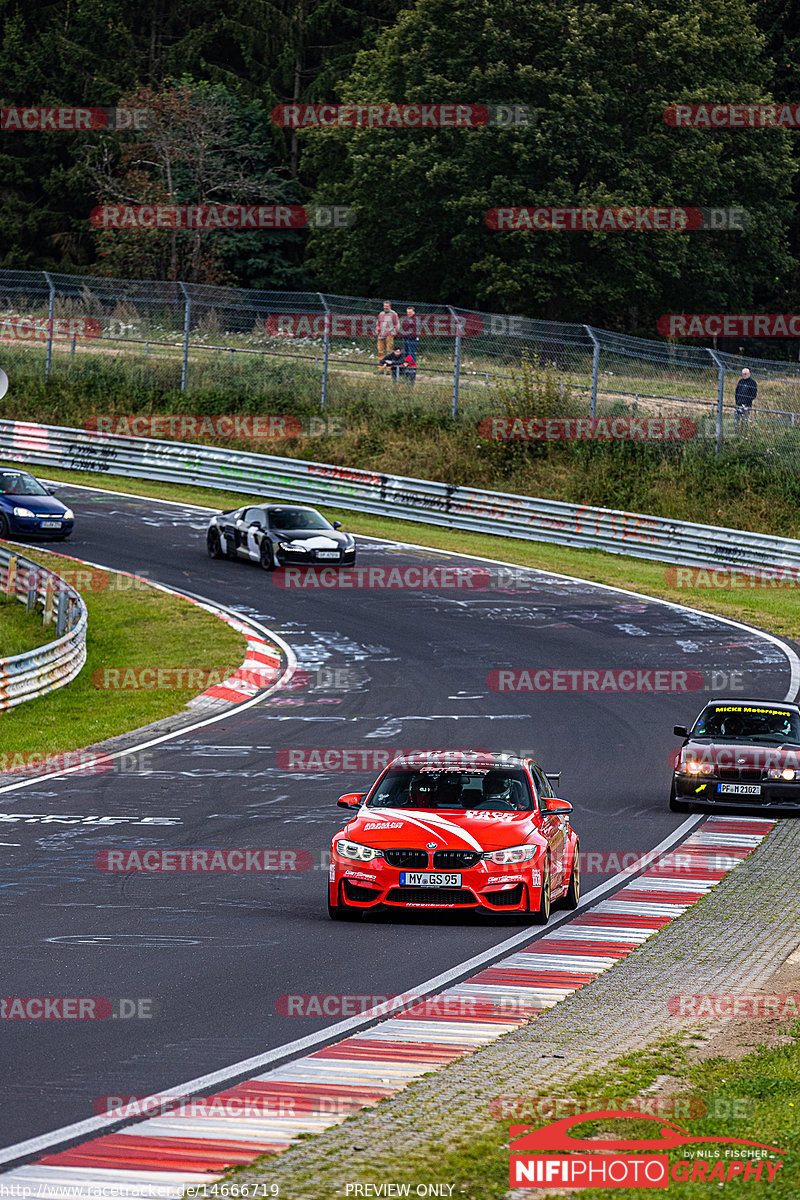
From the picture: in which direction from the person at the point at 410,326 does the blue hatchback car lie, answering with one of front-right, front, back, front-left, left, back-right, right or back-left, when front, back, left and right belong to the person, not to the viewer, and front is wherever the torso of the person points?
front-right

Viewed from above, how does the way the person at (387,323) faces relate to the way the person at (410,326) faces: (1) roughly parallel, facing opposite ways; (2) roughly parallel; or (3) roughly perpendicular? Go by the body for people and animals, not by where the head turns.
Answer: roughly parallel

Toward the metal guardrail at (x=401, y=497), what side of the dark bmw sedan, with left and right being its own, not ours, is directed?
back

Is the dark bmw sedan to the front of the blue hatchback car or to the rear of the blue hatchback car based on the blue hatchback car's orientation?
to the front

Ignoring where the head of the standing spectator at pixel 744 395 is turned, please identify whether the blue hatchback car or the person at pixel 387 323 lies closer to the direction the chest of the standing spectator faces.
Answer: the blue hatchback car

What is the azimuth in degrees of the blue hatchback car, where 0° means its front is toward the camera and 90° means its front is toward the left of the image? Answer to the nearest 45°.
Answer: approximately 315°

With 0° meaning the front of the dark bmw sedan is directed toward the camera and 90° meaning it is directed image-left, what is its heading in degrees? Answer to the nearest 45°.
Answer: approximately 0°

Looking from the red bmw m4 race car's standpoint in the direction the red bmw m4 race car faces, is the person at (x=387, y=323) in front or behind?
behind

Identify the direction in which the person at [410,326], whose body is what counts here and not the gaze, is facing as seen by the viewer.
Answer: toward the camera

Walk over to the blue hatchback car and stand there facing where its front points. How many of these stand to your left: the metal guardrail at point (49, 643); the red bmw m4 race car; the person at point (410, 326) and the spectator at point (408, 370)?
2

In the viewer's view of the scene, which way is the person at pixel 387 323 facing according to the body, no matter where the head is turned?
toward the camera

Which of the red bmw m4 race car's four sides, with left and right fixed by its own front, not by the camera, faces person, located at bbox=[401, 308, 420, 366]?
back
